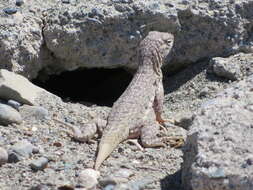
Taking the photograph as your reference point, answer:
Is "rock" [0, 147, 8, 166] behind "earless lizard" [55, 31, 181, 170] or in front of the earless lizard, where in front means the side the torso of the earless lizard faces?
behind

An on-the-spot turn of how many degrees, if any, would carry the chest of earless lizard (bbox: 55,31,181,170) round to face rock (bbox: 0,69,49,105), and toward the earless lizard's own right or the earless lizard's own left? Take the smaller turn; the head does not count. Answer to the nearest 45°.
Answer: approximately 135° to the earless lizard's own left

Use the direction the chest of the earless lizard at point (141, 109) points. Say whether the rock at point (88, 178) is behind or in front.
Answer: behind

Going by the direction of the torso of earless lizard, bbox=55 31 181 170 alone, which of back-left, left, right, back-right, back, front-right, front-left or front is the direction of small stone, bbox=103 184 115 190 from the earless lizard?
back-right

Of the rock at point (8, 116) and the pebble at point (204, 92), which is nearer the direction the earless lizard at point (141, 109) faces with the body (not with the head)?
the pebble

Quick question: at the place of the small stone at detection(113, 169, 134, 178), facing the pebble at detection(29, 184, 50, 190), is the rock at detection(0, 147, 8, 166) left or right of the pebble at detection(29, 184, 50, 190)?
right

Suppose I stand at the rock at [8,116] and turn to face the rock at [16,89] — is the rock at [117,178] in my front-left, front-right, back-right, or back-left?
back-right

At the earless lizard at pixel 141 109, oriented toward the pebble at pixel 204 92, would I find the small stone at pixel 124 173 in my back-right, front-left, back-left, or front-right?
back-right

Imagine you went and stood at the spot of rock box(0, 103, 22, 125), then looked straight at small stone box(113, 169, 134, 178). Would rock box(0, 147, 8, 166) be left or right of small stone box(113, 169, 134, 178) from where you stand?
right

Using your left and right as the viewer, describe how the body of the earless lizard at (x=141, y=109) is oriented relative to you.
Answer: facing away from the viewer and to the right of the viewer

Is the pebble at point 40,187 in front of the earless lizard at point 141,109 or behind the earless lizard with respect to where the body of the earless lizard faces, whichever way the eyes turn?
behind

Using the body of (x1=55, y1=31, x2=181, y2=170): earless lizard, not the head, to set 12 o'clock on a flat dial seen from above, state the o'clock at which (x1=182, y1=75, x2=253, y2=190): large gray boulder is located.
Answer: The large gray boulder is roughly at 4 o'clock from the earless lizard.
